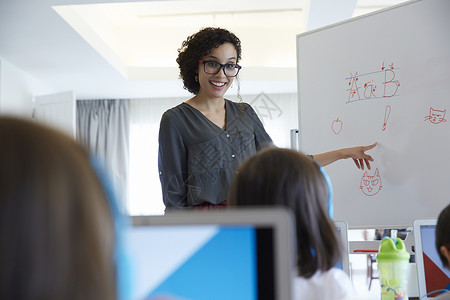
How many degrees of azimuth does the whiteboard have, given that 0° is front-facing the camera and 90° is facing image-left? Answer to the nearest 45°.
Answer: approximately 45°

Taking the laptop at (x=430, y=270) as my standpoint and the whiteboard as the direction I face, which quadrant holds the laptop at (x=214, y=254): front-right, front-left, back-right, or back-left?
back-left

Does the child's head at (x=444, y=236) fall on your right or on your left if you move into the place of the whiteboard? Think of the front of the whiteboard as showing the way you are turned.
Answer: on your left
